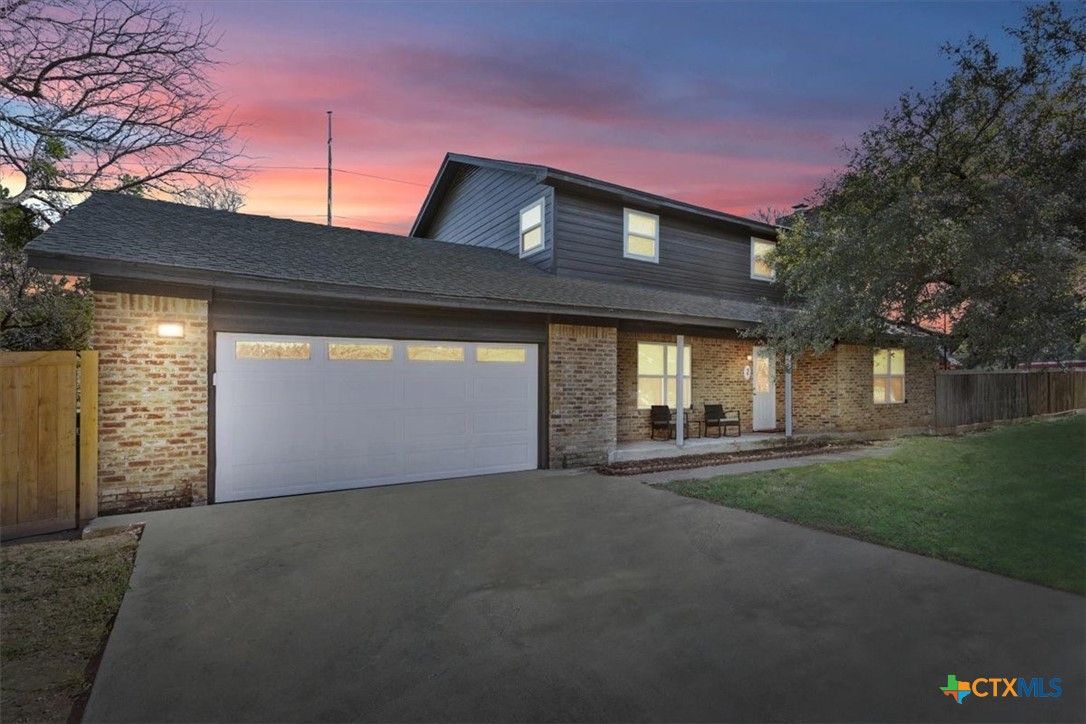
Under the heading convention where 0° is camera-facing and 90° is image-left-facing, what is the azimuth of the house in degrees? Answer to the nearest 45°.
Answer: approximately 315°

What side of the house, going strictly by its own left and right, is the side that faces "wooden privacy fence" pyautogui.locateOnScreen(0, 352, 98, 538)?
right

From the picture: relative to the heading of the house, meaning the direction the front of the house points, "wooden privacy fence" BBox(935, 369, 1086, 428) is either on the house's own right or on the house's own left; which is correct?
on the house's own left

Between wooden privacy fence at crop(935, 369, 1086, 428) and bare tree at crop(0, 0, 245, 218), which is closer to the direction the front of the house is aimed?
the wooden privacy fence

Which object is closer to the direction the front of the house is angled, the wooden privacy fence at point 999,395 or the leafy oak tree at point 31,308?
the wooden privacy fence
